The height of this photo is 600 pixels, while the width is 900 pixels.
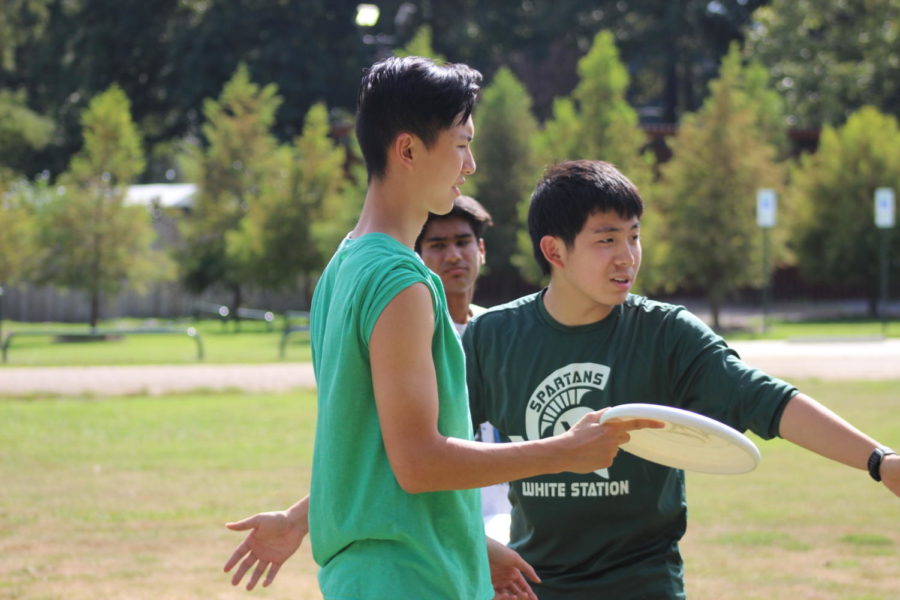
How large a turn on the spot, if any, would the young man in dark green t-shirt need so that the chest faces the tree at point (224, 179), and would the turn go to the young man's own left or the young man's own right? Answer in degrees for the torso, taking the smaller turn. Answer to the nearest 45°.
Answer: approximately 180°

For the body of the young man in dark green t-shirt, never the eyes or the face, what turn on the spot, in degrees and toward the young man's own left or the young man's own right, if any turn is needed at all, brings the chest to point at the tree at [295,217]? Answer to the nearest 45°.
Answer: approximately 180°

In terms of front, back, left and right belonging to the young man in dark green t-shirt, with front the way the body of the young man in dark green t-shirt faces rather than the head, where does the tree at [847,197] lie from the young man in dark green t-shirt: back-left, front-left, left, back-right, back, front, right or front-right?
back

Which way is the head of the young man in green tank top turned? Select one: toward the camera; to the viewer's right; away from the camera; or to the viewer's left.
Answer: to the viewer's right

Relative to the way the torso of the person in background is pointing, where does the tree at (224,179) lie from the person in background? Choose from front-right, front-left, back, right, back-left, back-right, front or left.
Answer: back

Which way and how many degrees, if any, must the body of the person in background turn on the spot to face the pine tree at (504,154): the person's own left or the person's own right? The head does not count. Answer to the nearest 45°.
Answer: approximately 180°

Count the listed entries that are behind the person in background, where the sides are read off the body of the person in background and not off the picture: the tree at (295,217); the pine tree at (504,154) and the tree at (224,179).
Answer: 3

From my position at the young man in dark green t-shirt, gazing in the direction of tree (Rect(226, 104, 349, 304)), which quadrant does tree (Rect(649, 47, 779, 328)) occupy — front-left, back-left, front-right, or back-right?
front-right

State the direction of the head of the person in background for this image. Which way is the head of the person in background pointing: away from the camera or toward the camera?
toward the camera

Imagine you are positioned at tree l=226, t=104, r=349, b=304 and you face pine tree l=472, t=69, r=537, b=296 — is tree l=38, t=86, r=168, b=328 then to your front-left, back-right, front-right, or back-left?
back-right

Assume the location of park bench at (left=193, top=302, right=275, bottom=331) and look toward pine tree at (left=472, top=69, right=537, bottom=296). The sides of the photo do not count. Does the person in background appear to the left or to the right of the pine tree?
right

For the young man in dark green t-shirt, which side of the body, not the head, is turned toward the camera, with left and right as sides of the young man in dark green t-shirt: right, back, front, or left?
front

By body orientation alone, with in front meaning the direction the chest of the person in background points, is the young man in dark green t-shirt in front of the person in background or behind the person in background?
in front

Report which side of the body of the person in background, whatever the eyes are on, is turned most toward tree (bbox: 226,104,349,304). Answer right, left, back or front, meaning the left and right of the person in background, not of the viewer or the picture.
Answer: back

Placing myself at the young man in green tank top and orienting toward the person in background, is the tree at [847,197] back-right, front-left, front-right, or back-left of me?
front-right

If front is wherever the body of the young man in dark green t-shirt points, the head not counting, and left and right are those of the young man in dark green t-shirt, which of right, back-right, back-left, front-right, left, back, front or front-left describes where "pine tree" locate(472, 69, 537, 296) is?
back

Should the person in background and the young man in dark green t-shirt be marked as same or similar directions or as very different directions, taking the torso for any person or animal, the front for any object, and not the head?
same or similar directions

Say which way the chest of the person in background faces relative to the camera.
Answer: toward the camera

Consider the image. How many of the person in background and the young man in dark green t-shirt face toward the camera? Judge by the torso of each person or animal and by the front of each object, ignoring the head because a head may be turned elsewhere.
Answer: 2
